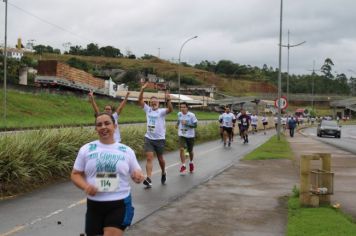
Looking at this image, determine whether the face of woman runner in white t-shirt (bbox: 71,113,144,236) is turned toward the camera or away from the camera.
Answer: toward the camera

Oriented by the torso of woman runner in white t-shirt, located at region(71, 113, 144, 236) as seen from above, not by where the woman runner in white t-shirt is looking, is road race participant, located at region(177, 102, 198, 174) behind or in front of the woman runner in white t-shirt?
behind

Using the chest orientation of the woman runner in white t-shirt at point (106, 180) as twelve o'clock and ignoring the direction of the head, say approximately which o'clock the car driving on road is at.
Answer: The car driving on road is roughly at 7 o'clock from the woman runner in white t-shirt.

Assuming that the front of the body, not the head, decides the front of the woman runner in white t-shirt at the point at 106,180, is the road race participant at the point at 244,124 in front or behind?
behind

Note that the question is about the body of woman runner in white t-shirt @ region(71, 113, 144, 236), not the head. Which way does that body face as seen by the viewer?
toward the camera
